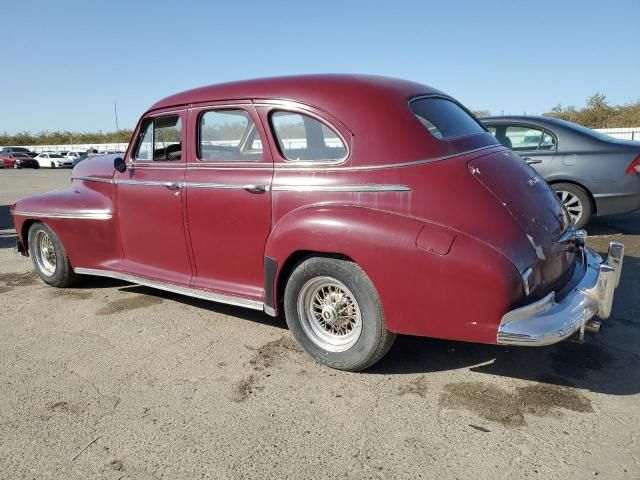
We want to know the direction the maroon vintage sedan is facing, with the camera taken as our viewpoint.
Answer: facing away from the viewer and to the left of the viewer

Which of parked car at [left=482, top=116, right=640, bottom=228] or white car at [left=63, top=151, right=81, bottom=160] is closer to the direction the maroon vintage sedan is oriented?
the white car

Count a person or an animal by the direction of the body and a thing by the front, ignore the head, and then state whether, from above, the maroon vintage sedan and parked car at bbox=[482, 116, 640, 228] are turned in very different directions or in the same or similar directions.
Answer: same or similar directions

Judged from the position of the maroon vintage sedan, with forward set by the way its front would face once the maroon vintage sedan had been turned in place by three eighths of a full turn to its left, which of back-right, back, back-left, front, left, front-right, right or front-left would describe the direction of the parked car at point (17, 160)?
back-right

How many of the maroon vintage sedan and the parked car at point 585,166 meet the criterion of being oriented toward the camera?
0

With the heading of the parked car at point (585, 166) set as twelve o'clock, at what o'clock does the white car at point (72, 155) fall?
The white car is roughly at 1 o'clock from the parked car.

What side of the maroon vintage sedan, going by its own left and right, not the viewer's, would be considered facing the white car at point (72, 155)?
front

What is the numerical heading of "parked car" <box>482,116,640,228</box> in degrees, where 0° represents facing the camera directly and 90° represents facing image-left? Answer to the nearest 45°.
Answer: approximately 90°

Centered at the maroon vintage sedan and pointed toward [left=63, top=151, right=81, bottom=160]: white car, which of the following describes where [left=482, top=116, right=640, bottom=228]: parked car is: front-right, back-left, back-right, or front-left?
front-right

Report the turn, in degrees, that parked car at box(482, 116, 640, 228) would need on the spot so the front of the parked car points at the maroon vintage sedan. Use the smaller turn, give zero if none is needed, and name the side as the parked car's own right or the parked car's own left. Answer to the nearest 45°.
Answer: approximately 90° to the parked car's own left

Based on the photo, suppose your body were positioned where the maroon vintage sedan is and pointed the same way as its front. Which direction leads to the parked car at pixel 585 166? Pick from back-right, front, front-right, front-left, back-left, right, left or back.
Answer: right

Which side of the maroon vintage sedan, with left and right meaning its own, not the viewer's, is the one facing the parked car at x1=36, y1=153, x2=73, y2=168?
front
